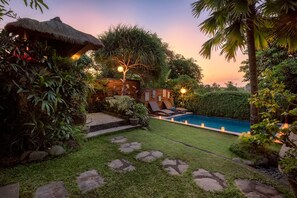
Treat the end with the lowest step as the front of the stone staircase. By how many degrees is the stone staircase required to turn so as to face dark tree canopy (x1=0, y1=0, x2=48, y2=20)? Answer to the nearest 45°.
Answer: approximately 45° to its right

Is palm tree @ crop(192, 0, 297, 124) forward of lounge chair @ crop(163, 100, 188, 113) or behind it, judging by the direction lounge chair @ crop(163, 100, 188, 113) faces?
forward

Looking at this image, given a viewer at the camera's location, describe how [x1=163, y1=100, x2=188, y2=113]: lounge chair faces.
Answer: facing the viewer and to the right of the viewer

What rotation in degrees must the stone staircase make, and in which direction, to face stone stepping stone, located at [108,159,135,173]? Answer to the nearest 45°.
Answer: approximately 45° to its right

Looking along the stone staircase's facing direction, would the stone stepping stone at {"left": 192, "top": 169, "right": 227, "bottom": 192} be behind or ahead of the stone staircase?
ahead

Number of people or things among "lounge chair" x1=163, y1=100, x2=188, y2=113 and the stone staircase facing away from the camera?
0

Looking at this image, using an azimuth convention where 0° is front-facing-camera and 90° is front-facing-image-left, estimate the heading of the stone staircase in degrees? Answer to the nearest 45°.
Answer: approximately 315°

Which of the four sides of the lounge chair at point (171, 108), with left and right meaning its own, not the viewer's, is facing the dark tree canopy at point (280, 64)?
front

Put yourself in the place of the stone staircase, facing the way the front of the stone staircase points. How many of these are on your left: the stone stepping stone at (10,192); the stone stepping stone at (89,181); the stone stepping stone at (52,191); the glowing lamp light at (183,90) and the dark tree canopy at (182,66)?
2

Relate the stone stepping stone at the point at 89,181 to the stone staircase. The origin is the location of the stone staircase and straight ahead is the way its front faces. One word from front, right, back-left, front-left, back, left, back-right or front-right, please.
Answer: front-right

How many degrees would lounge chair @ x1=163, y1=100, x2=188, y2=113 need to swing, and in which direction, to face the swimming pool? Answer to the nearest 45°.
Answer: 0° — it already faces it

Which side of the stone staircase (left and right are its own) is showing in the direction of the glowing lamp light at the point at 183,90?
left

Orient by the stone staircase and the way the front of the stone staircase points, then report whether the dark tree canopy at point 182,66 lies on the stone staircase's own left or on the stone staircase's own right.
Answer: on the stone staircase's own left

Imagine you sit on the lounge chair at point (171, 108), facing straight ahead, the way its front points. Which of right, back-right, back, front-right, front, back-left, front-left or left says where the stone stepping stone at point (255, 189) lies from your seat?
front-right

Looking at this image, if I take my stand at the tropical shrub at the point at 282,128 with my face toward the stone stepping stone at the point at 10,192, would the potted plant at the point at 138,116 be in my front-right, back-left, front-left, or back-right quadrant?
front-right

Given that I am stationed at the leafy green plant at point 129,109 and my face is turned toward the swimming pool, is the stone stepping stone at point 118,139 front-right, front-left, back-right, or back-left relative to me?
back-right

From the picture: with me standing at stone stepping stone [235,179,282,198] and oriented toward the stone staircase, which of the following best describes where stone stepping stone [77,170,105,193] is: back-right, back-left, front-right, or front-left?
front-left
